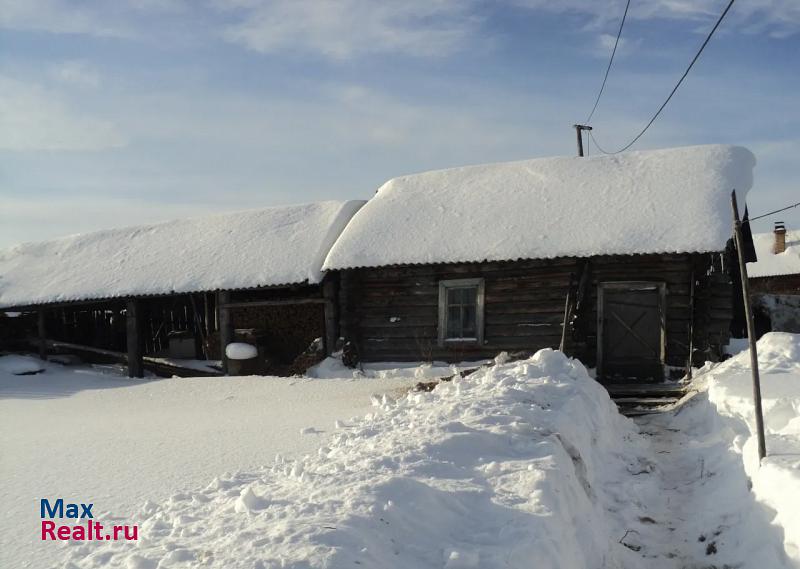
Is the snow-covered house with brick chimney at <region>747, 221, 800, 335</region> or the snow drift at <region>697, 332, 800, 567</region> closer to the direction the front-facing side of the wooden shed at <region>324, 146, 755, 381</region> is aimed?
the snow drift

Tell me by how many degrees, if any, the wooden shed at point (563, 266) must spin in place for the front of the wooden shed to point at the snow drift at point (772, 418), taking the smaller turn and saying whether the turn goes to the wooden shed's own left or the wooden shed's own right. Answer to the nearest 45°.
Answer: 0° — it already faces it

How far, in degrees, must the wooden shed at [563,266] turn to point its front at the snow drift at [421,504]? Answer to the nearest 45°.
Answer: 0° — it already faces it

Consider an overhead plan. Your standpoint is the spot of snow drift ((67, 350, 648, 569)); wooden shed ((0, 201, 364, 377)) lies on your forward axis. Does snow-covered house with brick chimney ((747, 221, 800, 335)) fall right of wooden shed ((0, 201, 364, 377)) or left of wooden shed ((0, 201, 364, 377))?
right

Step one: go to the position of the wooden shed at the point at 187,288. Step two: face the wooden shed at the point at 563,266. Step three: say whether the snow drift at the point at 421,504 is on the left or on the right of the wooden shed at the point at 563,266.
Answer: right

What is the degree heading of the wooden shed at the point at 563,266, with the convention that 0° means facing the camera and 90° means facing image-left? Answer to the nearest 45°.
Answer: approximately 0°

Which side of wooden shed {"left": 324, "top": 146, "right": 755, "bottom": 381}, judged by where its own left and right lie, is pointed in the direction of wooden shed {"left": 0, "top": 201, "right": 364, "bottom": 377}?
right

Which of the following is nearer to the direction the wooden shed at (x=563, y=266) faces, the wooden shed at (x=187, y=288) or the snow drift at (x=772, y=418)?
the snow drift

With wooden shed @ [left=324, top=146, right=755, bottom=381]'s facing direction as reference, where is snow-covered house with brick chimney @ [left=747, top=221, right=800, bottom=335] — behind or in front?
behind

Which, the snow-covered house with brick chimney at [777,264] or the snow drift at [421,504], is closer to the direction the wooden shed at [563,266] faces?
the snow drift
